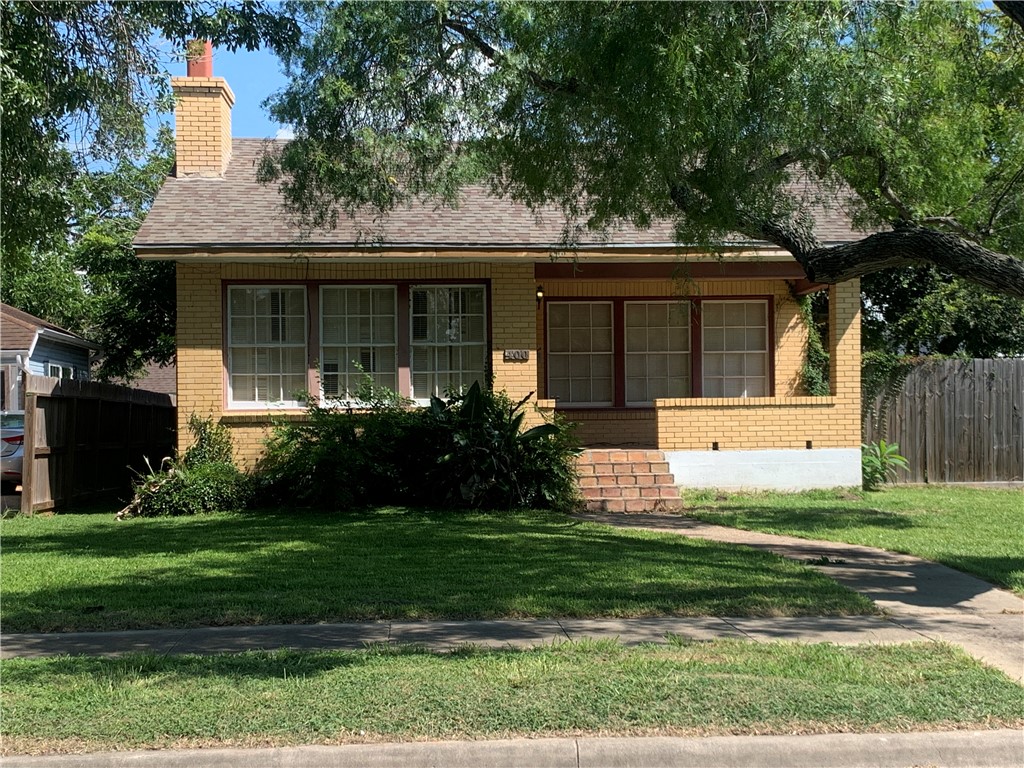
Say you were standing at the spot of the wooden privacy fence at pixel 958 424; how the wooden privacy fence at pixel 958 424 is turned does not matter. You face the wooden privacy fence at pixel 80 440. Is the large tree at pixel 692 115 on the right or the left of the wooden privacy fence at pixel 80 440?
left

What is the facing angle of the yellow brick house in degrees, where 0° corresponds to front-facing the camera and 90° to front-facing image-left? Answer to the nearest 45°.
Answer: approximately 0°

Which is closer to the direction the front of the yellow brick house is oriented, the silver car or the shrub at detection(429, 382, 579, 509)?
the shrub

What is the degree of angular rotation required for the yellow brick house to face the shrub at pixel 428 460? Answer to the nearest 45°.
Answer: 0° — it already faces it

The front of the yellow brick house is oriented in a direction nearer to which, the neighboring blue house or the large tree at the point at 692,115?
the large tree

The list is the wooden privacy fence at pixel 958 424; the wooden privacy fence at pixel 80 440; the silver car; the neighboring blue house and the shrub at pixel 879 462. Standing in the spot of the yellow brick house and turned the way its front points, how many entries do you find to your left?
2

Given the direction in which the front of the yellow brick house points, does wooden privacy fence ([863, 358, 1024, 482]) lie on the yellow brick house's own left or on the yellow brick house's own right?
on the yellow brick house's own left

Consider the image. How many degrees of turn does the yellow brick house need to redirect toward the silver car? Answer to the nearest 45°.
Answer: approximately 90° to its right

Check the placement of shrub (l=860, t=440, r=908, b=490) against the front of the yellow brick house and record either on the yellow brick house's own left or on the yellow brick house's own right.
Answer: on the yellow brick house's own left

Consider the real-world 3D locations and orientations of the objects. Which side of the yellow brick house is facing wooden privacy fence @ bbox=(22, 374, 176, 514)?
right

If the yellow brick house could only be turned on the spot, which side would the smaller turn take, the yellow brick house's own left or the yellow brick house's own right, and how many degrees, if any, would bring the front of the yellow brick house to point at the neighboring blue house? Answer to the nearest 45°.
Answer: approximately 135° to the yellow brick house's own right
